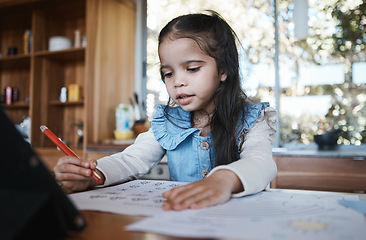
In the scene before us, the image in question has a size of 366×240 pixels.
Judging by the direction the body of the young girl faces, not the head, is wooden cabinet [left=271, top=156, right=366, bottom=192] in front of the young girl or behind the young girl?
behind

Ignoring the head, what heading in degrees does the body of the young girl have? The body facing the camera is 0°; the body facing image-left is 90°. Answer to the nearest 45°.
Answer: approximately 45°

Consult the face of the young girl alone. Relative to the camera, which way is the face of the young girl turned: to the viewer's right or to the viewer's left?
to the viewer's left
